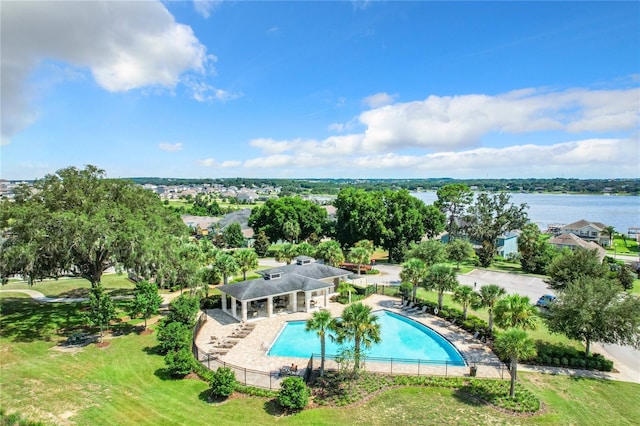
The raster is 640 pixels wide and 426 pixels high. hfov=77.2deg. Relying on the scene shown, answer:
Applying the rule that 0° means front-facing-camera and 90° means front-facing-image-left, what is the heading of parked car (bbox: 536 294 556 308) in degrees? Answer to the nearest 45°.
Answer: approximately 45°

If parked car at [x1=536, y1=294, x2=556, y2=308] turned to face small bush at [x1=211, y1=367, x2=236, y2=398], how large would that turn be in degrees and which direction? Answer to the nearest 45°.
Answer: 0° — it already faces it

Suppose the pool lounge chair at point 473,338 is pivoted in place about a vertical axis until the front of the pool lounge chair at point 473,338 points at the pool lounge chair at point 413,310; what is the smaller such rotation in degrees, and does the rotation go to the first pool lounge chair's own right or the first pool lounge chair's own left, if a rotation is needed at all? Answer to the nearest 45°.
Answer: approximately 45° to the first pool lounge chair's own right

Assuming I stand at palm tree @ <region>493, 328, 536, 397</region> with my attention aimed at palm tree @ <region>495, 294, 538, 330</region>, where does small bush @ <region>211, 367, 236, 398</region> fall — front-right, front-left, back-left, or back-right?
back-left

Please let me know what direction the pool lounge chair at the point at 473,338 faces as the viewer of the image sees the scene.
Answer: facing to the left of the viewer

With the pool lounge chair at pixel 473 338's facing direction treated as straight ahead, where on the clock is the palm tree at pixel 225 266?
The palm tree is roughly at 2 o'clock from the pool lounge chair.

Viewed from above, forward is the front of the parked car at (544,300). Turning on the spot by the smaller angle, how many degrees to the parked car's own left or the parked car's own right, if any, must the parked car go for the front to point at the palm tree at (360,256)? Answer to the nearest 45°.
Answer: approximately 45° to the parked car's own right

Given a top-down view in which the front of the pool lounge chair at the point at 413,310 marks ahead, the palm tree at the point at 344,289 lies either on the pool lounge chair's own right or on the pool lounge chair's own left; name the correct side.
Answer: on the pool lounge chair's own right

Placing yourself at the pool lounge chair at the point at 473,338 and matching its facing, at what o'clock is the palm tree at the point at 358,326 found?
The palm tree is roughly at 10 o'clock from the pool lounge chair.

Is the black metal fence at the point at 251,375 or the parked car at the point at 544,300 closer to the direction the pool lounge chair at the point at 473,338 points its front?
the black metal fence

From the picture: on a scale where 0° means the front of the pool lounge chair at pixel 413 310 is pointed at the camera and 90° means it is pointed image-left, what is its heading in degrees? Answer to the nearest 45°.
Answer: approximately 45°
